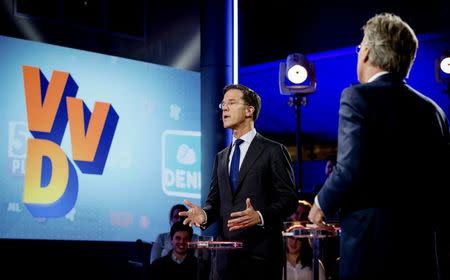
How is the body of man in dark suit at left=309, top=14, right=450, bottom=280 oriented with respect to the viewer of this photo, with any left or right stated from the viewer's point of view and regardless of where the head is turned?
facing away from the viewer and to the left of the viewer

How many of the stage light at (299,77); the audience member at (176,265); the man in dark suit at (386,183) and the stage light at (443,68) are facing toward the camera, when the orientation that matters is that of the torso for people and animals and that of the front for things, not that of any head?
3

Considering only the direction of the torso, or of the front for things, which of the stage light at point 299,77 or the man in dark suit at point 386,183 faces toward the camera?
the stage light

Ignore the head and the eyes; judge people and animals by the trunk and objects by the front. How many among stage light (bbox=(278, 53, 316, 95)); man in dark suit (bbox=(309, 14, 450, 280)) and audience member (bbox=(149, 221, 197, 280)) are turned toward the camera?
2

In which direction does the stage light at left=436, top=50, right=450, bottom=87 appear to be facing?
toward the camera

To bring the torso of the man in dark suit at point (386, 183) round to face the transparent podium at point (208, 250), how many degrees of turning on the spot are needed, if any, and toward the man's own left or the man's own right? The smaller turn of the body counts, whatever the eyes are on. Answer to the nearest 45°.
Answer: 0° — they already face it

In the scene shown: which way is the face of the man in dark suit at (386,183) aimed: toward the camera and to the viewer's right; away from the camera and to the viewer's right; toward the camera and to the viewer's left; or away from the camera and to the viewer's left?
away from the camera and to the viewer's left

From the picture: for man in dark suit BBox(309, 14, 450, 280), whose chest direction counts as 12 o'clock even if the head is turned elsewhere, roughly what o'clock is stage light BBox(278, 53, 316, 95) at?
The stage light is roughly at 1 o'clock from the man in dark suit.

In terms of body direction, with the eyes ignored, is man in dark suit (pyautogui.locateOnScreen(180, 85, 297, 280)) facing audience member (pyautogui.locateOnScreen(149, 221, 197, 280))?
no

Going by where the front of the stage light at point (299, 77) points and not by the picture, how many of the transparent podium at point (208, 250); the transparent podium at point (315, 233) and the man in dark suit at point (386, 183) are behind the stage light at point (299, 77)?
0

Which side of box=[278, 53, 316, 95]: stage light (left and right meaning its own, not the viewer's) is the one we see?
front

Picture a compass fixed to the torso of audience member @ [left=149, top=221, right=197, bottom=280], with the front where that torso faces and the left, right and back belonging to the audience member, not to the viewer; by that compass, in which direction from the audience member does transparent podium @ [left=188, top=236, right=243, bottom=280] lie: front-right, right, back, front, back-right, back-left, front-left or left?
front
